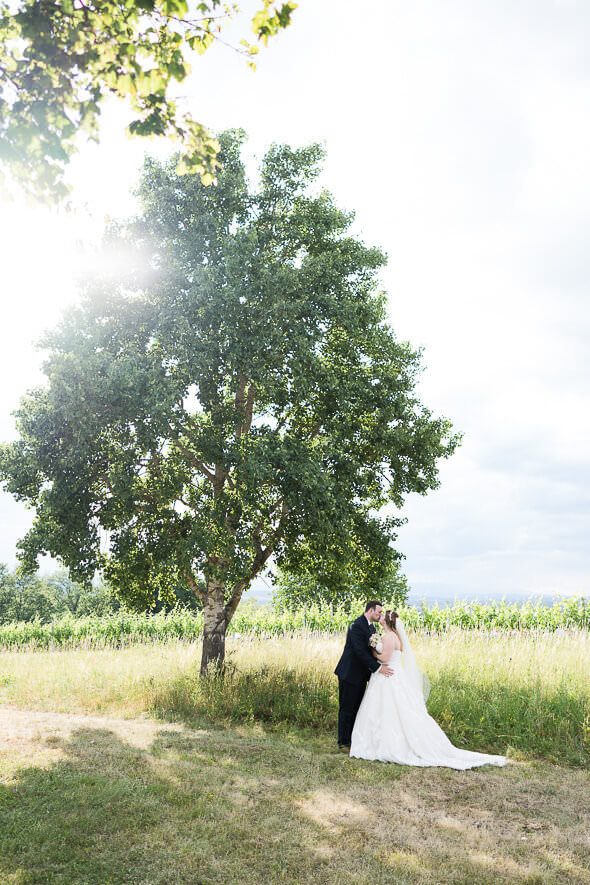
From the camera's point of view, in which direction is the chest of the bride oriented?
to the viewer's left

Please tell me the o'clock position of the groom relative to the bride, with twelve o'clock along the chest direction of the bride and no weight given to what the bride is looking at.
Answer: The groom is roughly at 1 o'clock from the bride.

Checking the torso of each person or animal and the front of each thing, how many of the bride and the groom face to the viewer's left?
1

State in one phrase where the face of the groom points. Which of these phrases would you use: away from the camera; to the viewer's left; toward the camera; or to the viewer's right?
to the viewer's right

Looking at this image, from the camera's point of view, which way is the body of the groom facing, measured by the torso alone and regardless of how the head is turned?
to the viewer's right

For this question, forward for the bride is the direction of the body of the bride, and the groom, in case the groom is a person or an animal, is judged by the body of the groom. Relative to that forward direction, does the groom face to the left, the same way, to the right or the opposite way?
the opposite way
